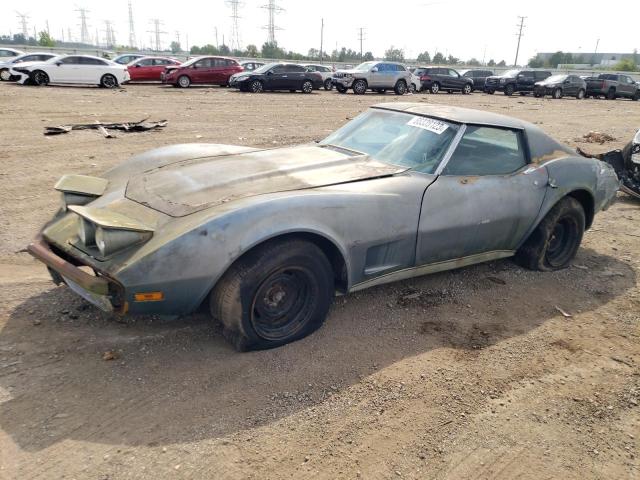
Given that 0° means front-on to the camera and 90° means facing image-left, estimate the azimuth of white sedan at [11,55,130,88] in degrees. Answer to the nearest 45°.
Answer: approximately 90°

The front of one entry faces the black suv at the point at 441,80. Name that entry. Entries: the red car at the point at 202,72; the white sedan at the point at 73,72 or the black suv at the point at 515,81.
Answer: the black suv at the point at 515,81

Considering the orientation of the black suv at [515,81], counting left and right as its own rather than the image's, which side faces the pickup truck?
back

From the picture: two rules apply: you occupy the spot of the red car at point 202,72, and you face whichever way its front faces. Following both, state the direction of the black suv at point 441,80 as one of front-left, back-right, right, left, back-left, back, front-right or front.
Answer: back-left

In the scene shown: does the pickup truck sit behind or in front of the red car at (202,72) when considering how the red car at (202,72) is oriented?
behind

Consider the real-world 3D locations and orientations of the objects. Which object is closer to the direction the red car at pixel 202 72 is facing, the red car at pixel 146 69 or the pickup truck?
the red car

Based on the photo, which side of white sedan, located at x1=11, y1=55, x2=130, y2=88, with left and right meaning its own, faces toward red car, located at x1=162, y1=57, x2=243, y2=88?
back

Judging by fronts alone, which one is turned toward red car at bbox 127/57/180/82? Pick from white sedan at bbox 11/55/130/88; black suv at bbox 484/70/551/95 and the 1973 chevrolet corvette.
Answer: the black suv

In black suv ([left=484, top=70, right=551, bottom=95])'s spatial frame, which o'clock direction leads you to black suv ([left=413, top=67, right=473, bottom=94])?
black suv ([left=413, top=67, right=473, bottom=94]) is roughly at 12 o'clock from black suv ([left=484, top=70, right=551, bottom=95]).

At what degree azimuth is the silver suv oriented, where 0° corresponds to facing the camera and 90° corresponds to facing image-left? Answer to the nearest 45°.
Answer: approximately 45°

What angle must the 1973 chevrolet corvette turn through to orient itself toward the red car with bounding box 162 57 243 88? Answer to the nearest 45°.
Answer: approximately 135° to its right

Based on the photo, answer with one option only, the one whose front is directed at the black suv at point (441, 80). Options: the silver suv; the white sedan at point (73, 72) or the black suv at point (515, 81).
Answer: the black suv at point (515, 81)

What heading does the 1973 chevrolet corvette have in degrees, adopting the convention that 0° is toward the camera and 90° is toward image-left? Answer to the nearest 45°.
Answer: approximately 45°

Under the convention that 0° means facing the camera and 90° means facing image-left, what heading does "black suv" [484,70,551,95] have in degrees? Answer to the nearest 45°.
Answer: approximately 45°

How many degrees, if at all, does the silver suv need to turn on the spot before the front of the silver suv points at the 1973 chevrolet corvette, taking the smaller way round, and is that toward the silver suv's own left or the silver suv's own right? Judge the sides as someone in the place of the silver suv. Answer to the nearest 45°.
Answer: approximately 45° to the silver suv's own left
